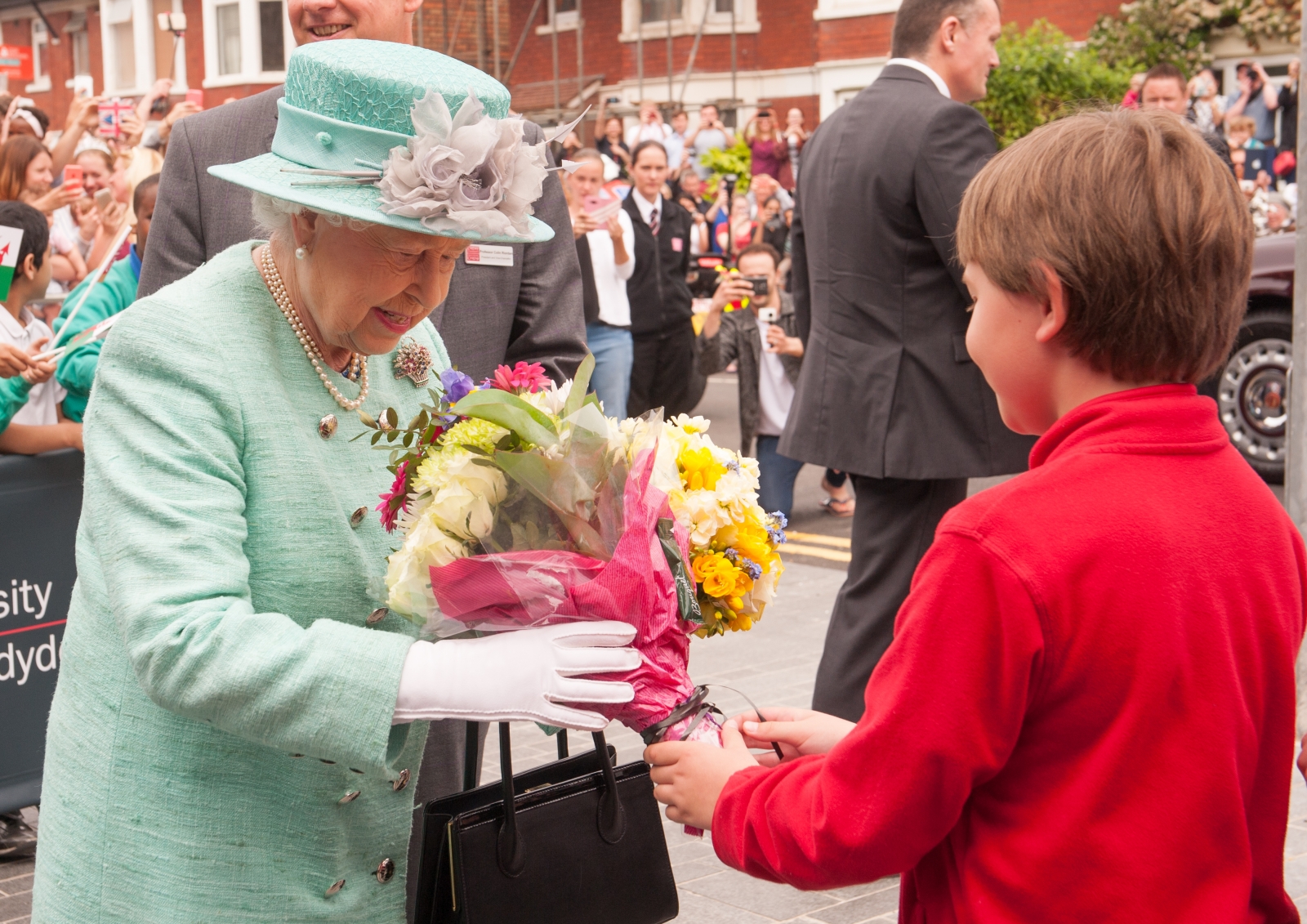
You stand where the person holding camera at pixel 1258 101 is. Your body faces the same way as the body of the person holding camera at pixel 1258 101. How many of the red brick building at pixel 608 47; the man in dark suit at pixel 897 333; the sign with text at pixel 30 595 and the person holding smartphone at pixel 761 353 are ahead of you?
3

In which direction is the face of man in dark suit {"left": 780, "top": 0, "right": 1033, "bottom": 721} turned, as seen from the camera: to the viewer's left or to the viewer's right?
to the viewer's right

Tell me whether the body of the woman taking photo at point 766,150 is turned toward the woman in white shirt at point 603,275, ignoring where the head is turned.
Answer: yes

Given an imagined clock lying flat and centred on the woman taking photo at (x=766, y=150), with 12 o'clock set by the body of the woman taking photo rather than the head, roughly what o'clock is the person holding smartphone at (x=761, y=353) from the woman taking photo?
The person holding smartphone is roughly at 12 o'clock from the woman taking photo.

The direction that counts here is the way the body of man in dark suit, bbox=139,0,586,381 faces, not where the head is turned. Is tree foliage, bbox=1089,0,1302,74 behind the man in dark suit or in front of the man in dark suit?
behind

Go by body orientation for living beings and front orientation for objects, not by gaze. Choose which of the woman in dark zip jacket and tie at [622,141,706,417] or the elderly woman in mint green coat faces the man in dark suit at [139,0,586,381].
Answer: the woman in dark zip jacket and tie at [622,141,706,417]

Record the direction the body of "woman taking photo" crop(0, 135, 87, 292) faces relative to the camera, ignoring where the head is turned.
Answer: to the viewer's right

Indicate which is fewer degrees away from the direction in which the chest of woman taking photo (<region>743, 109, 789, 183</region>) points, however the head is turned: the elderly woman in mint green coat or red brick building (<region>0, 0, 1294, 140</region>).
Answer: the elderly woman in mint green coat
